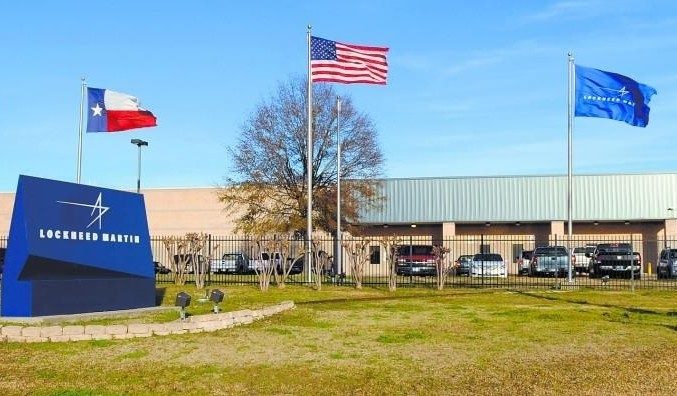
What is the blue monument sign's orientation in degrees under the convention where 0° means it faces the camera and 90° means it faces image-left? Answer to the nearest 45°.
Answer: approximately 315°

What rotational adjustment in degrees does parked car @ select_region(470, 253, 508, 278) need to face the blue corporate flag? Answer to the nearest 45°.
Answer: approximately 45° to its left

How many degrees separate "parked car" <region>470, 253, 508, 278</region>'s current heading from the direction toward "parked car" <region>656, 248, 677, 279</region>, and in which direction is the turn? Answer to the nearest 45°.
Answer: approximately 90° to its left

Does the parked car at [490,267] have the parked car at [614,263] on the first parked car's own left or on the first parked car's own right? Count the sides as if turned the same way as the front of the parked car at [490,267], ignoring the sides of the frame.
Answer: on the first parked car's own left

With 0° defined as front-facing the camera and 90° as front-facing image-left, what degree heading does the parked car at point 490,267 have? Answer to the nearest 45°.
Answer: approximately 0°

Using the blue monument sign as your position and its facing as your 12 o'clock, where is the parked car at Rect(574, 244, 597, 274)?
The parked car is roughly at 9 o'clock from the blue monument sign.

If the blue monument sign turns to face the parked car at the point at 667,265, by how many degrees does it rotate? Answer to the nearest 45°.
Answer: approximately 90° to its left

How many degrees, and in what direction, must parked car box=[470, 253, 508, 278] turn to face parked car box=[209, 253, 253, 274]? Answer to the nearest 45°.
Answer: approximately 90° to its right
